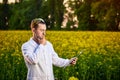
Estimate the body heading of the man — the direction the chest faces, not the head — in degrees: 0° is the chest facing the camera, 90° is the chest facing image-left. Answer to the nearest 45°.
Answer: approximately 315°
